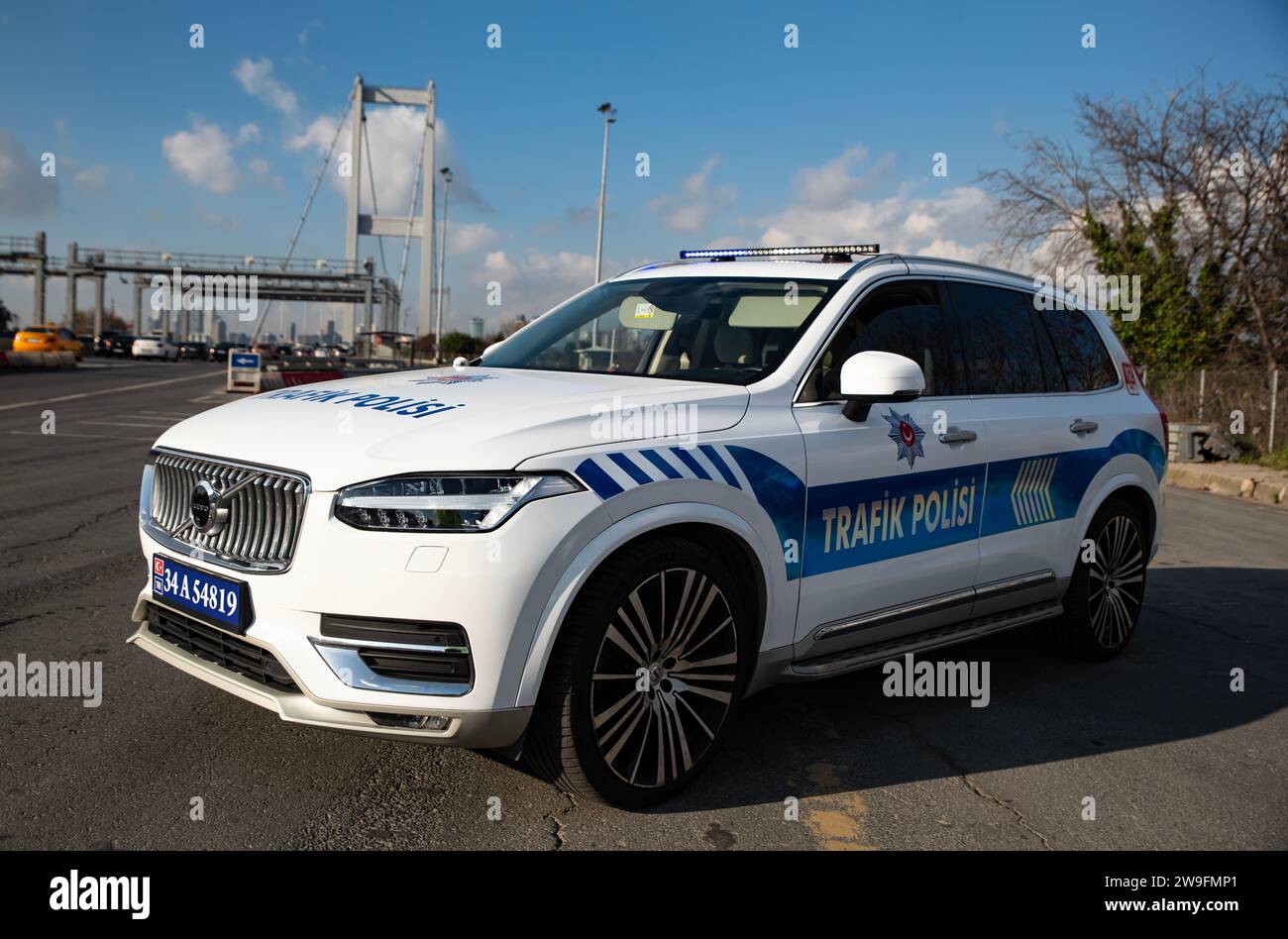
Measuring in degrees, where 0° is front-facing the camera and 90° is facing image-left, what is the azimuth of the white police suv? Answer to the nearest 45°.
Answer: approximately 45°

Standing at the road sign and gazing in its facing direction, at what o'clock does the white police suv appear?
The white police suv is roughly at 12 o'clock from the road sign.

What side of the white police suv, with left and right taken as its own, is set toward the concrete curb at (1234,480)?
back

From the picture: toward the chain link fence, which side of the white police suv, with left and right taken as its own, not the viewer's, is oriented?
back

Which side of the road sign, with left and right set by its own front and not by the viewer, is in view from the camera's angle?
front

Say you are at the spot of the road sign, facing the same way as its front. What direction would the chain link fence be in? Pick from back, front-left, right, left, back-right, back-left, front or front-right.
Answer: front-left

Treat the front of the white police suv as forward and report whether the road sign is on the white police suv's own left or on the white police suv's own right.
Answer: on the white police suv's own right

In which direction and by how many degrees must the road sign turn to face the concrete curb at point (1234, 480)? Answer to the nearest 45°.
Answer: approximately 45° to its left

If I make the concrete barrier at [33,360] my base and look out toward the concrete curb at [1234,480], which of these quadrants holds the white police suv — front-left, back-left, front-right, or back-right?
front-right

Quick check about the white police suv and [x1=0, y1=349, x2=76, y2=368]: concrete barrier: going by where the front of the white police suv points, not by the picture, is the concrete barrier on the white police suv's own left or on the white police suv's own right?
on the white police suv's own right

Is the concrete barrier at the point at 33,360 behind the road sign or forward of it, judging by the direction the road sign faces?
behind

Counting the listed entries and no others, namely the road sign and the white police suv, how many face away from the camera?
0
